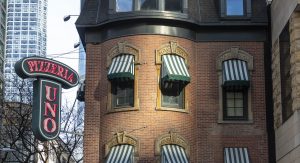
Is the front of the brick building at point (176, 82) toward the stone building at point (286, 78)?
no

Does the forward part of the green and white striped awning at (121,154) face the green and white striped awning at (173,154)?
no

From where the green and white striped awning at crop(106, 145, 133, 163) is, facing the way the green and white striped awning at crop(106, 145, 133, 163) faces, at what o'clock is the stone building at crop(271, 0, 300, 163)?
The stone building is roughly at 8 o'clock from the green and white striped awning.

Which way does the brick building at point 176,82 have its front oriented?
toward the camera

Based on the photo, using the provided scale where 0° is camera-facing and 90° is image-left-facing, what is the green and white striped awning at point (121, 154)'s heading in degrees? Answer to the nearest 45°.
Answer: approximately 45°

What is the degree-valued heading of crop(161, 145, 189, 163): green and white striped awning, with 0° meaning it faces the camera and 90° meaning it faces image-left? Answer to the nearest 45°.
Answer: approximately 315°

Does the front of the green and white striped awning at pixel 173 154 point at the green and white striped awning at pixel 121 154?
no
